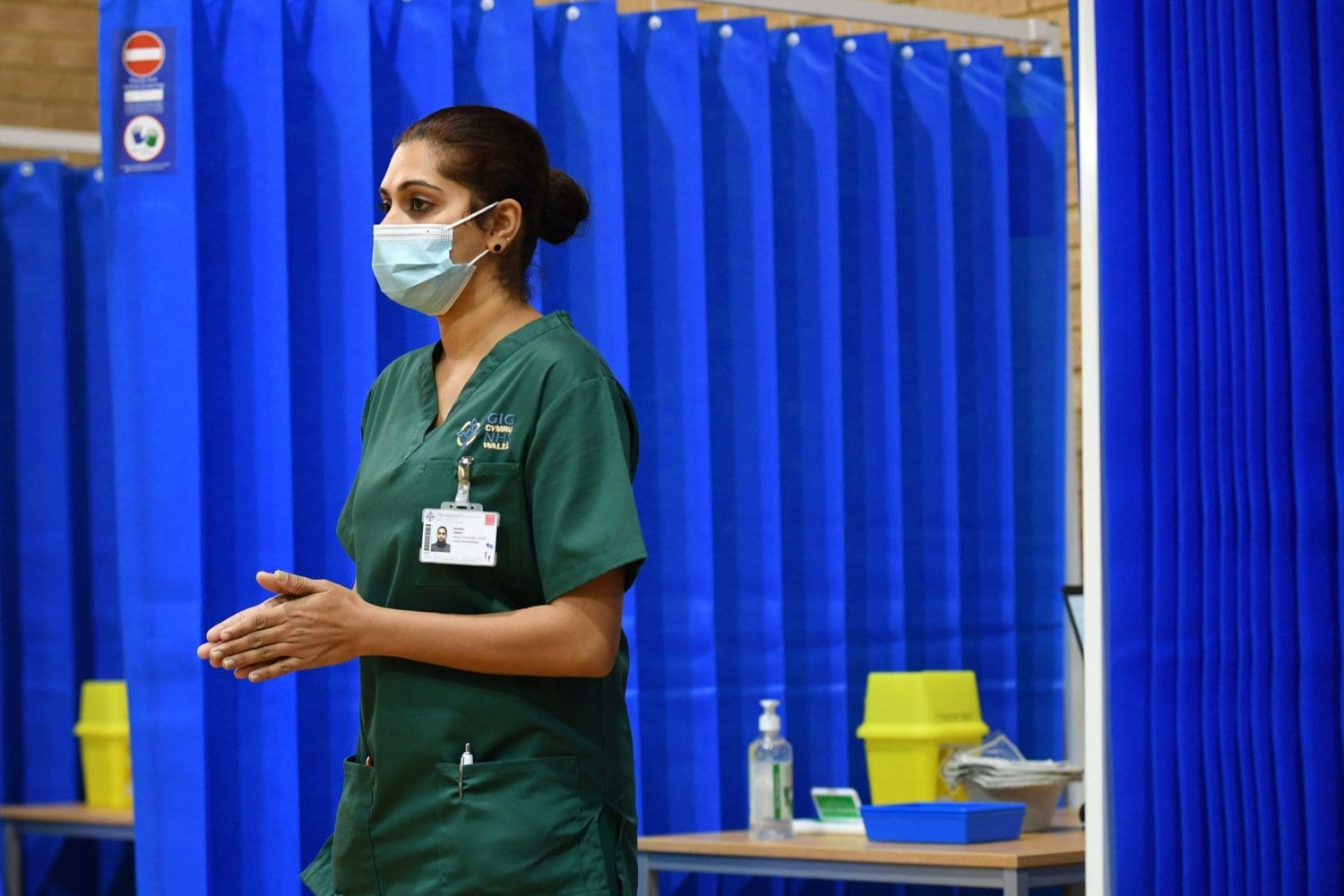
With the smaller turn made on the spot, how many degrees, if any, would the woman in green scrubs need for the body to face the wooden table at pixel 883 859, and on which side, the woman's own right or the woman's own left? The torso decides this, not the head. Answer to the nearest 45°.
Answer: approximately 180°

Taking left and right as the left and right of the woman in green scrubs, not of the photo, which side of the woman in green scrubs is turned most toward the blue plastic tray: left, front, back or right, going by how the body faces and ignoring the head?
back

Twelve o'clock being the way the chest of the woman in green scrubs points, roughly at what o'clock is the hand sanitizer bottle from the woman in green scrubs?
The hand sanitizer bottle is roughly at 5 o'clock from the woman in green scrubs.

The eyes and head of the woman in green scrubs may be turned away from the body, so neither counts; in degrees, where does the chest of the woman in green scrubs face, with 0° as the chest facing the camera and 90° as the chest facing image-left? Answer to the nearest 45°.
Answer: approximately 45°

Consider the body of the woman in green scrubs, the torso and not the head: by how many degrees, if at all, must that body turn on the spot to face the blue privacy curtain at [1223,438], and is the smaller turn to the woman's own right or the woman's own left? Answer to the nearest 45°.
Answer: approximately 135° to the woman's own left

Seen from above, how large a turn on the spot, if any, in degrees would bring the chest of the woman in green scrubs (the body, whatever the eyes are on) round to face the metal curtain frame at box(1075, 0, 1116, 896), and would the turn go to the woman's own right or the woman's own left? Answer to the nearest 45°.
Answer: approximately 180°
